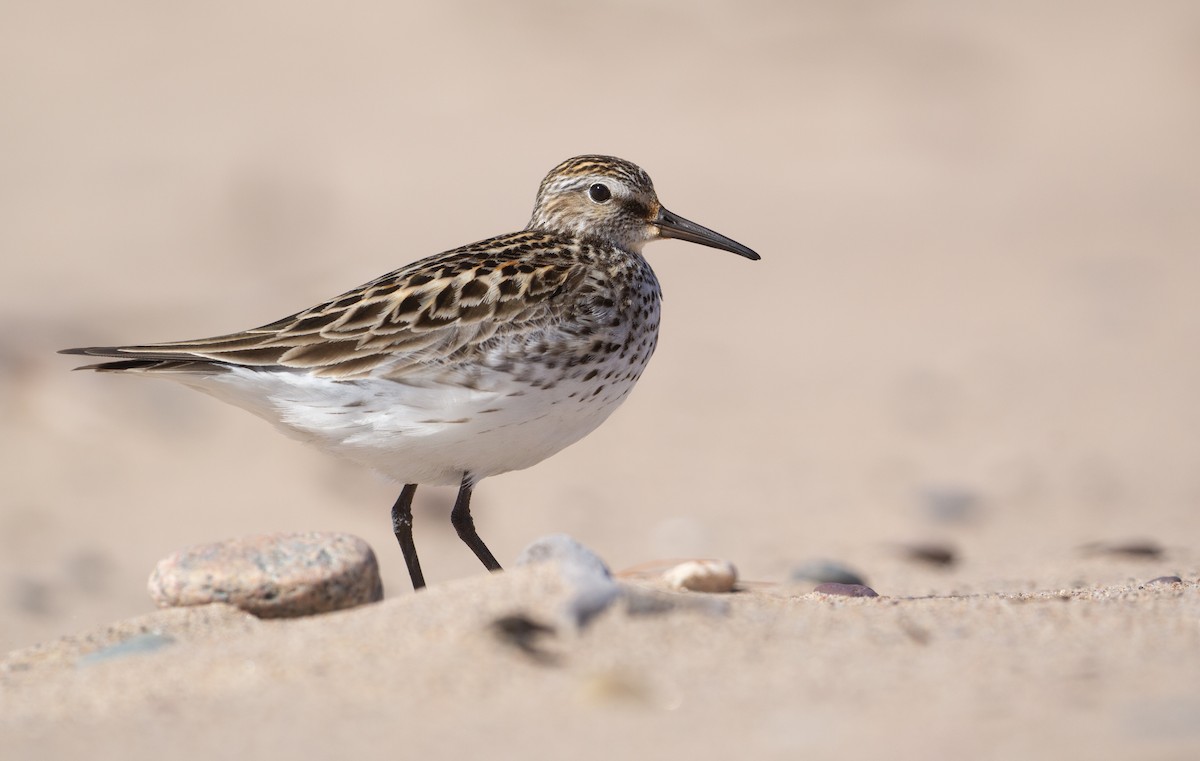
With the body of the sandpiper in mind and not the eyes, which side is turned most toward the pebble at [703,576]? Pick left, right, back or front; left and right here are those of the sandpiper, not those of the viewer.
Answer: front

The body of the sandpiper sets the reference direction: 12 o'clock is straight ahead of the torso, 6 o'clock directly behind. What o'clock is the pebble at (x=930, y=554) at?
The pebble is roughly at 11 o'clock from the sandpiper.

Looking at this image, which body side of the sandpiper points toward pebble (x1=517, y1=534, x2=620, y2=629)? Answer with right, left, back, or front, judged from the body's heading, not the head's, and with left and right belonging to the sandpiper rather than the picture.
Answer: right

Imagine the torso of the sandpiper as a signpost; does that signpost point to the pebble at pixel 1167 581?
yes

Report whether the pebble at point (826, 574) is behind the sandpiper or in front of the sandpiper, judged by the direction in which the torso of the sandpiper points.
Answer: in front

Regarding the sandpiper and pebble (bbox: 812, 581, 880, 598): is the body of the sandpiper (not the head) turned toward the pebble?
yes

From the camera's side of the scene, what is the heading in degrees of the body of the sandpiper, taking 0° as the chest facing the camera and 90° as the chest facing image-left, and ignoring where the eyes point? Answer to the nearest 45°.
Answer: approximately 270°
